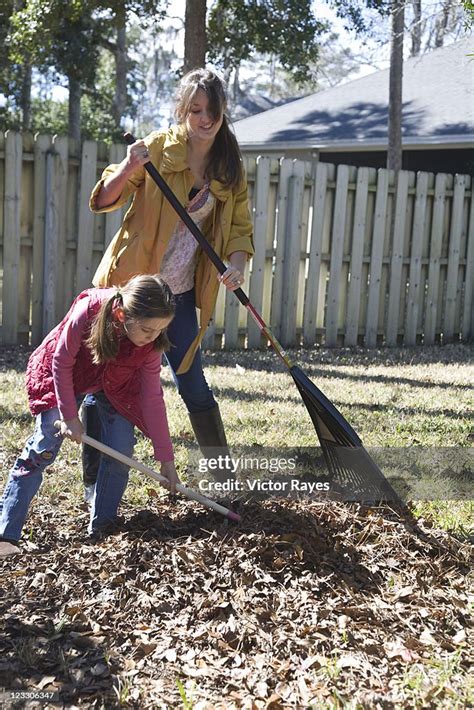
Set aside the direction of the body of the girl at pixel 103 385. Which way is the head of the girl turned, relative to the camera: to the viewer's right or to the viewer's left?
to the viewer's right

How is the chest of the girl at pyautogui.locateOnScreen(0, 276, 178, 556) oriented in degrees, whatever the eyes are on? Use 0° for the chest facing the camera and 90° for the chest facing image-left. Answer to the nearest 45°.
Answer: approximately 315°

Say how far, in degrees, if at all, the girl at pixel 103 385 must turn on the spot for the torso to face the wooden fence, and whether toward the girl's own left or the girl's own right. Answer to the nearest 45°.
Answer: approximately 135° to the girl's own left
